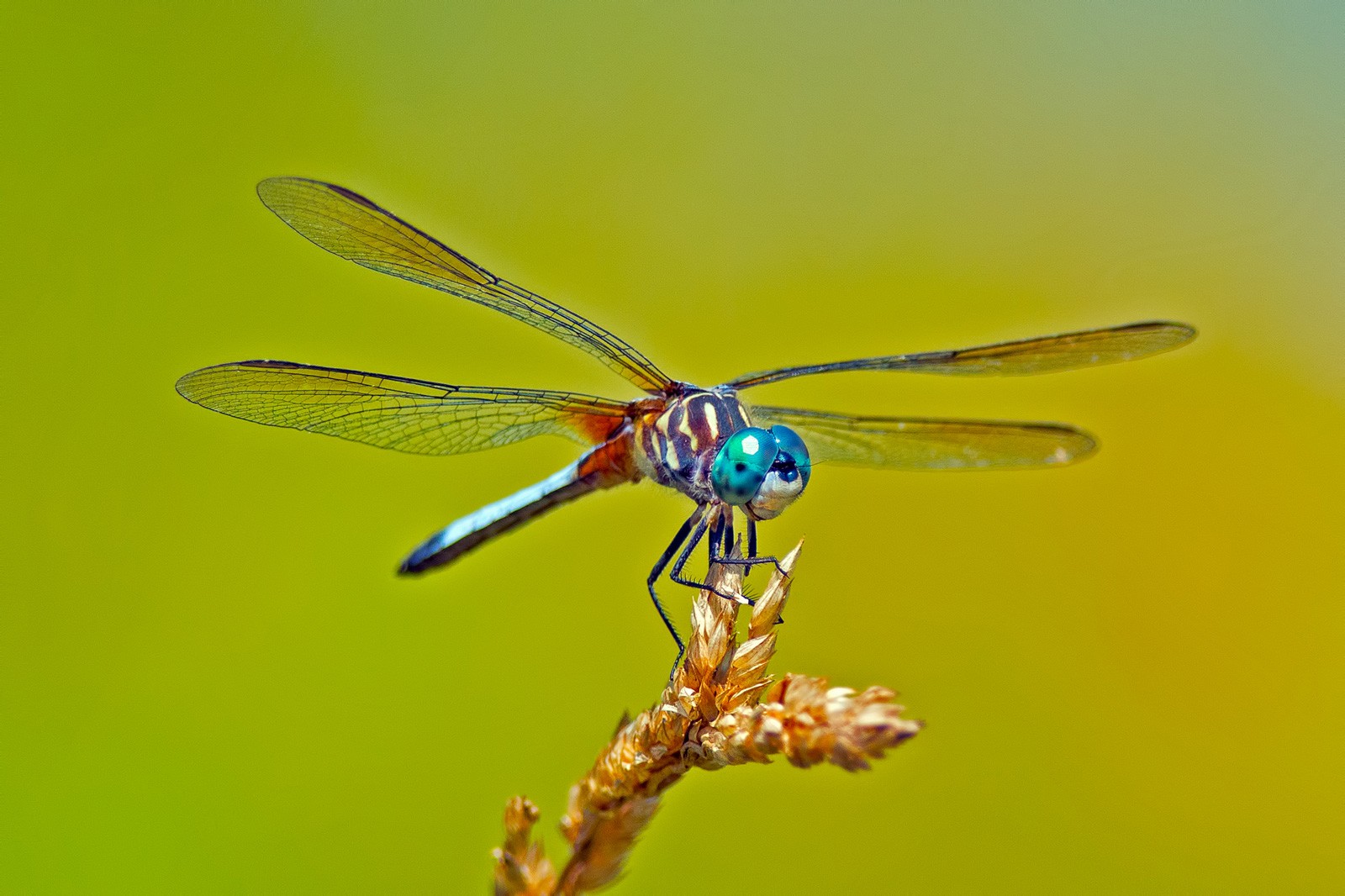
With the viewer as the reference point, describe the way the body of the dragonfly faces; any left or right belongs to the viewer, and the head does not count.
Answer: facing the viewer and to the right of the viewer
